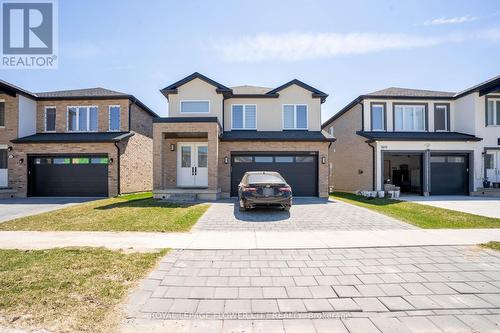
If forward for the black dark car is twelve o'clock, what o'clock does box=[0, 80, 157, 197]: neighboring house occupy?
The neighboring house is roughly at 10 o'clock from the black dark car.

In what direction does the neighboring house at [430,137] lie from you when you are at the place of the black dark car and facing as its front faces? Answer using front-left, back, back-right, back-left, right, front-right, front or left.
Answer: front-right

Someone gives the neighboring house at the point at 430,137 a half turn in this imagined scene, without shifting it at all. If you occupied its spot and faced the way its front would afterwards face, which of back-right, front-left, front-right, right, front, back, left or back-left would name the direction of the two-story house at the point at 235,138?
back-left

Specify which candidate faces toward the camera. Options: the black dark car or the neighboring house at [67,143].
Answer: the neighboring house

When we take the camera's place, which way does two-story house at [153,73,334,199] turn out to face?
facing the viewer

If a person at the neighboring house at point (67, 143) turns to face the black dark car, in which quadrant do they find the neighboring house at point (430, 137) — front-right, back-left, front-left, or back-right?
front-left

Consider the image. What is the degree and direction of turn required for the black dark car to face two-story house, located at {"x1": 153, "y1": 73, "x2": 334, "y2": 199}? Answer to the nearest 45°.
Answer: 0° — it already faces it

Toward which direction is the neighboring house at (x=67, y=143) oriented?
toward the camera

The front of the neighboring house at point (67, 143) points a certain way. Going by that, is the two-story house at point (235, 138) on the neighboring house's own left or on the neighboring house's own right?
on the neighboring house's own left

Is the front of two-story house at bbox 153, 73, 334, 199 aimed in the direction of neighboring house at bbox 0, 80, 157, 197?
no

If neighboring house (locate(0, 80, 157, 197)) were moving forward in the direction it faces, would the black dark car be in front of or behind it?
in front

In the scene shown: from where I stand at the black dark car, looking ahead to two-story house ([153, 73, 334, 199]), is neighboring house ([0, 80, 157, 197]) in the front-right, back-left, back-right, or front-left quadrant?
front-left

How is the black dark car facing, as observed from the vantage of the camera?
facing away from the viewer

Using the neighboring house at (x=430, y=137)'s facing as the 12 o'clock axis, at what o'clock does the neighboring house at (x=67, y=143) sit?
the neighboring house at (x=67, y=143) is roughly at 2 o'clock from the neighboring house at (x=430, y=137).
